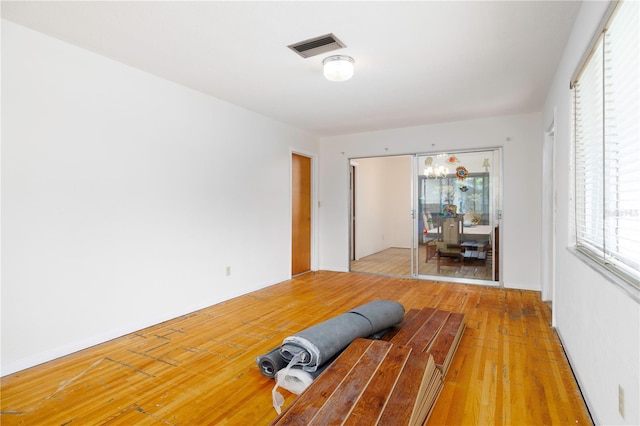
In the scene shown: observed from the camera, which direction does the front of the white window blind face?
facing to the left of the viewer

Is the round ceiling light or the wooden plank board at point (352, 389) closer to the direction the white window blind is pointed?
the round ceiling light

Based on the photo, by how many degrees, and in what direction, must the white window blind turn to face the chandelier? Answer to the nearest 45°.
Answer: approximately 45° to its right

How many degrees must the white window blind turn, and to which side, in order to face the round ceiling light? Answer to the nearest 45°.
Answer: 0° — it already faces it
